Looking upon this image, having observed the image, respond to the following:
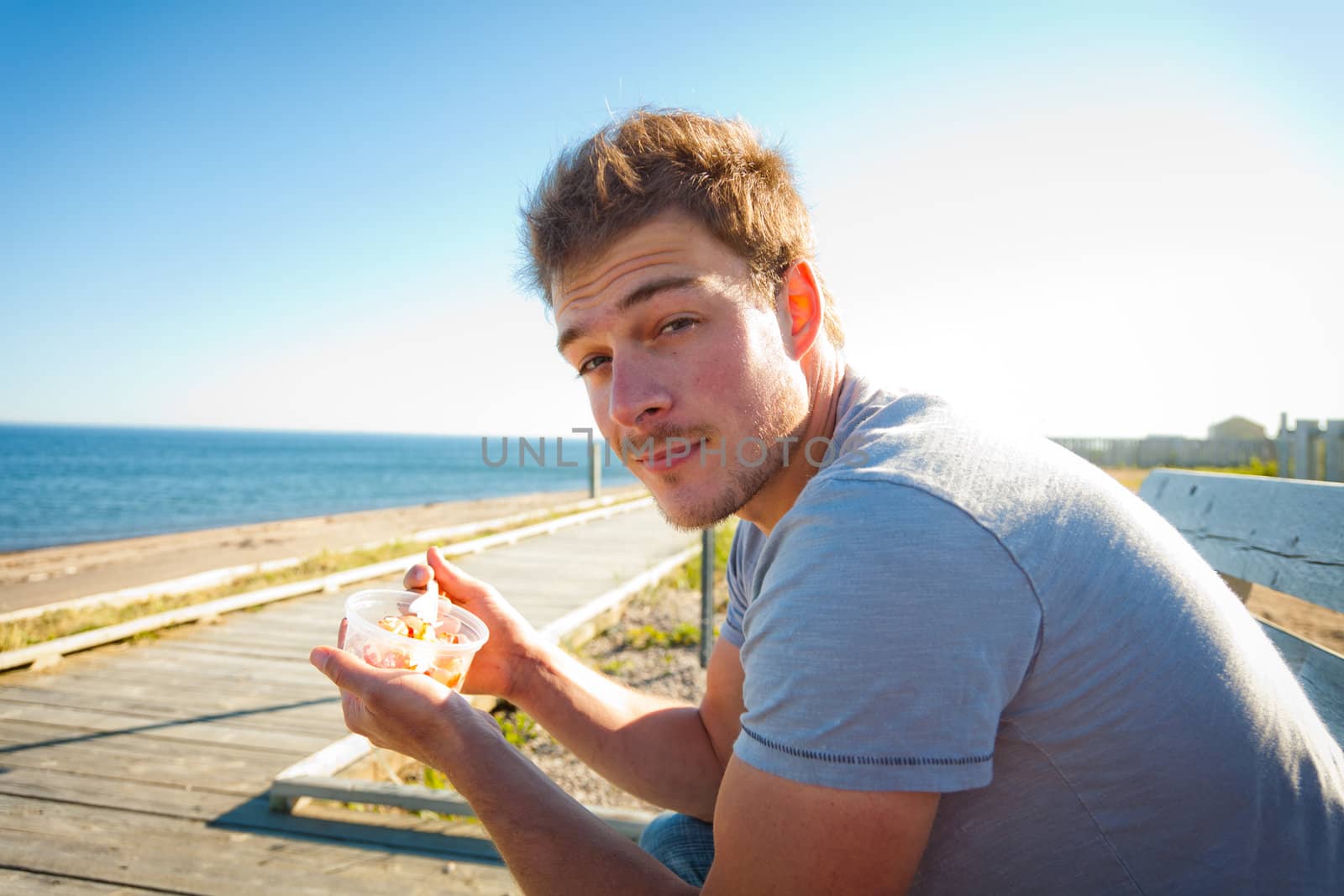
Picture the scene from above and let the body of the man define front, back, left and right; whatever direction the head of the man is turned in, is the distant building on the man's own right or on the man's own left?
on the man's own right

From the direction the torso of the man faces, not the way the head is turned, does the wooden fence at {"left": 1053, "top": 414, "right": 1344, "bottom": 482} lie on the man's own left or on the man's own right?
on the man's own right

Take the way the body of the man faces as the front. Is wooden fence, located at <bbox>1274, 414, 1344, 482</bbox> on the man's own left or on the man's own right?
on the man's own right

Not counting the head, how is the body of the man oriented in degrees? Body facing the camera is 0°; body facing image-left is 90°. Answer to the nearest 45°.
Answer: approximately 90°
